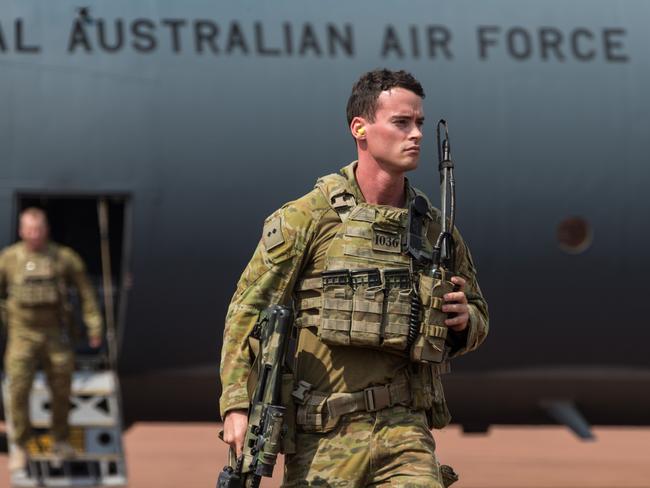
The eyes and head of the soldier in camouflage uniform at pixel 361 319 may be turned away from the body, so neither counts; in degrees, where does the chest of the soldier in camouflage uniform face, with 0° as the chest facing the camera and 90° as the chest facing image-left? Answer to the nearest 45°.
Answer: approximately 315°

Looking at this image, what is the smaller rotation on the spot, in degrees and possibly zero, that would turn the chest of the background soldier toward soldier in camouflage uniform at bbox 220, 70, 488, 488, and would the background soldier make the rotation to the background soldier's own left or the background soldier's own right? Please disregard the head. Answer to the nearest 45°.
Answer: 0° — they already face them

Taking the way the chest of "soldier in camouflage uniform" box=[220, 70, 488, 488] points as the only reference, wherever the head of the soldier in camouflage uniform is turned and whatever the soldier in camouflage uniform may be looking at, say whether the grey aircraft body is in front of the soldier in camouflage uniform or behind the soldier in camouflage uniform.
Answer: behind

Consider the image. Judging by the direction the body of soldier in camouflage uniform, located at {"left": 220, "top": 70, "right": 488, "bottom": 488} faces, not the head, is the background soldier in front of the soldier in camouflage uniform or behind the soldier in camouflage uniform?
behind

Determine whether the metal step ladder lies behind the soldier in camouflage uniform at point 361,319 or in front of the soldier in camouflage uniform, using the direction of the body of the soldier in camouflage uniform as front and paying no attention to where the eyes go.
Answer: behind

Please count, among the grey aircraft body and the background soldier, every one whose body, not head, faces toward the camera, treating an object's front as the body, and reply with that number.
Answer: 1

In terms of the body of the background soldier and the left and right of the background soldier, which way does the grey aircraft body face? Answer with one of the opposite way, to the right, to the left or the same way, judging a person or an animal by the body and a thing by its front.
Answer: to the right

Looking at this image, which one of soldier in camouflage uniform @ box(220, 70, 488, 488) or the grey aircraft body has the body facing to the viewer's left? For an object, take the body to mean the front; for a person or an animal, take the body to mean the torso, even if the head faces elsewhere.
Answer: the grey aircraft body

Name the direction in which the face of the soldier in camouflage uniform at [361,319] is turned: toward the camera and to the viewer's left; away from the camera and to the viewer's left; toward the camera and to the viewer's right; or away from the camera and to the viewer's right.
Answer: toward the camera and to the viewer's right

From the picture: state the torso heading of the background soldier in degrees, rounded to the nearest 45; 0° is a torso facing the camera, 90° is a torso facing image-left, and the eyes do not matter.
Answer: approximately 0°

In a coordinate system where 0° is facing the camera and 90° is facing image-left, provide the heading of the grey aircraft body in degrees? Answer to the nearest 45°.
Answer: approximately 90°
